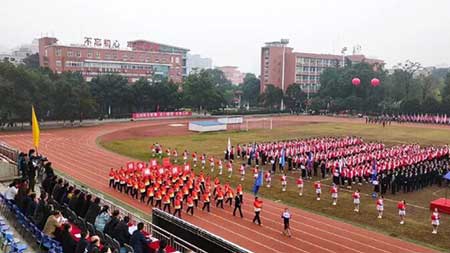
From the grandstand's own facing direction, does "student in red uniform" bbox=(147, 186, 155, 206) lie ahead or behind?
ahead

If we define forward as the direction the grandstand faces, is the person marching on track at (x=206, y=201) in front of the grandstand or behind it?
in front

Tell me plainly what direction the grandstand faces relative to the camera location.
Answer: facing away from the viewer and to the right of the viewer

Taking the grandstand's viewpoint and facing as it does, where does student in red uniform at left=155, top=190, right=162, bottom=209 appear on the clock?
The student in red uniform is roughly at 11 o'clock from the grandstand.

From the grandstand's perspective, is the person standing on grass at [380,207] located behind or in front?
in front

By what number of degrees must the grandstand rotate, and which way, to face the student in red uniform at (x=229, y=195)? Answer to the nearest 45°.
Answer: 0° — it already faces them

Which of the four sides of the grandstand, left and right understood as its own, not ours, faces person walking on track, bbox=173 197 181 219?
front

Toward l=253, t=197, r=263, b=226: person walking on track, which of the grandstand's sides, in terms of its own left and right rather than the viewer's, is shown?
front
